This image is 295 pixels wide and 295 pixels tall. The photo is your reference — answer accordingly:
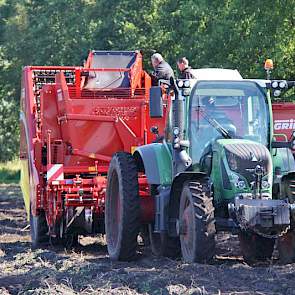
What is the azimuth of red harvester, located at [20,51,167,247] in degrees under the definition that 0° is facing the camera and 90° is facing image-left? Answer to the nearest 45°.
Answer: approximately 0°

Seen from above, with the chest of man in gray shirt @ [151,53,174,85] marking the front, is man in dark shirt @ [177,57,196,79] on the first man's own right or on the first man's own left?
on the first man's own left
